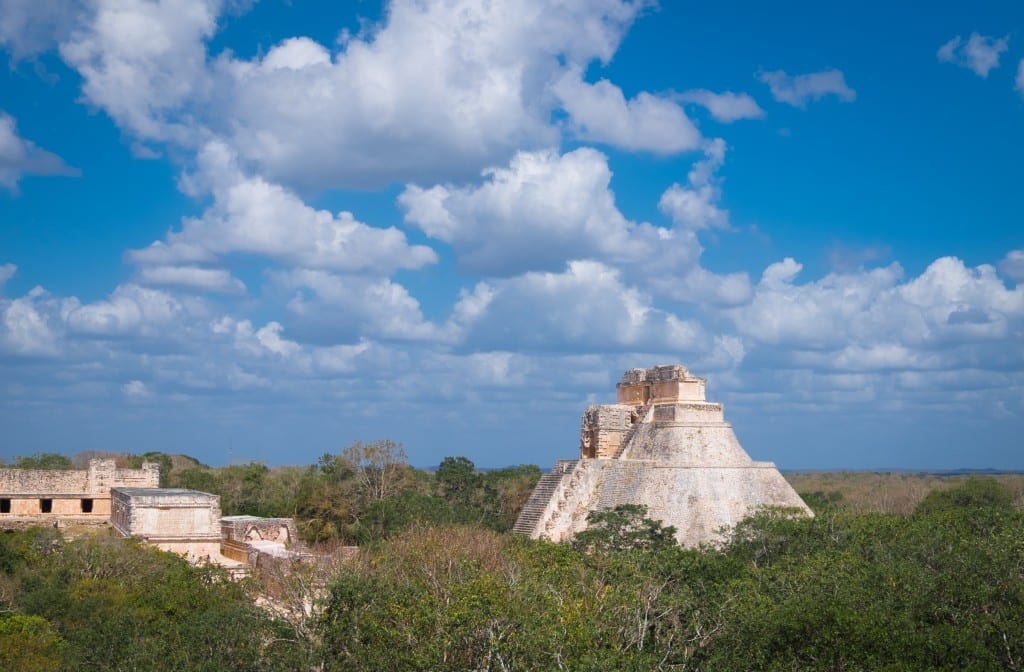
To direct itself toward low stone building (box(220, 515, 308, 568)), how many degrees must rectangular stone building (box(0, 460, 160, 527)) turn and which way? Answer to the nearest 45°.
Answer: approximately 45° to its left

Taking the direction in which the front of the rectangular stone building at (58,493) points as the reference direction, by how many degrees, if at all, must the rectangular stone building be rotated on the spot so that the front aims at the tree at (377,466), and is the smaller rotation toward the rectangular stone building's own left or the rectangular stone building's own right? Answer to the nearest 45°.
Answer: approximately 135° to the rectangular stone building's own left

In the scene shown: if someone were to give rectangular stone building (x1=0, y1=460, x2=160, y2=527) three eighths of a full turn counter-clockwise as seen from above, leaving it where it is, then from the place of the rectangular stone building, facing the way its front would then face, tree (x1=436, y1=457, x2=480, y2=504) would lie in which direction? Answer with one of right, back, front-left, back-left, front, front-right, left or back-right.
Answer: front

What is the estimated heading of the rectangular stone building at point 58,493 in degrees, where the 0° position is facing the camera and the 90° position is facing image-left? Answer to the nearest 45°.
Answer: approximately 0°
